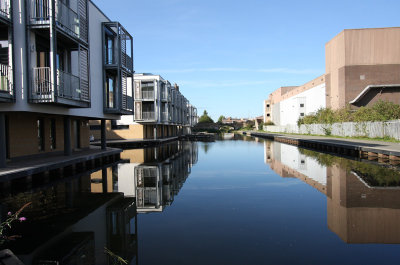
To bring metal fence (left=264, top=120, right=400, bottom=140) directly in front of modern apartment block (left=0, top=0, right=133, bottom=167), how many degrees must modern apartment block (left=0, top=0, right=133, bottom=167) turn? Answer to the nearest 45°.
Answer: approximately 45° to its left

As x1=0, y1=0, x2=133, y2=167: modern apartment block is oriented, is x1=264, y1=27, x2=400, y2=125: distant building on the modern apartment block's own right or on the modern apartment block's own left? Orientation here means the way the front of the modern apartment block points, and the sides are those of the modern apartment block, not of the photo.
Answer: on the modern apartment block's own left

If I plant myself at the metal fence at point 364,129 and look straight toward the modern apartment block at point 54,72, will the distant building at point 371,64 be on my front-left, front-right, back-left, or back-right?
back-right

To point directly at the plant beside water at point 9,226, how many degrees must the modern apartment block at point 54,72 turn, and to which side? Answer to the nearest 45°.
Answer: approximately 45° to its right
